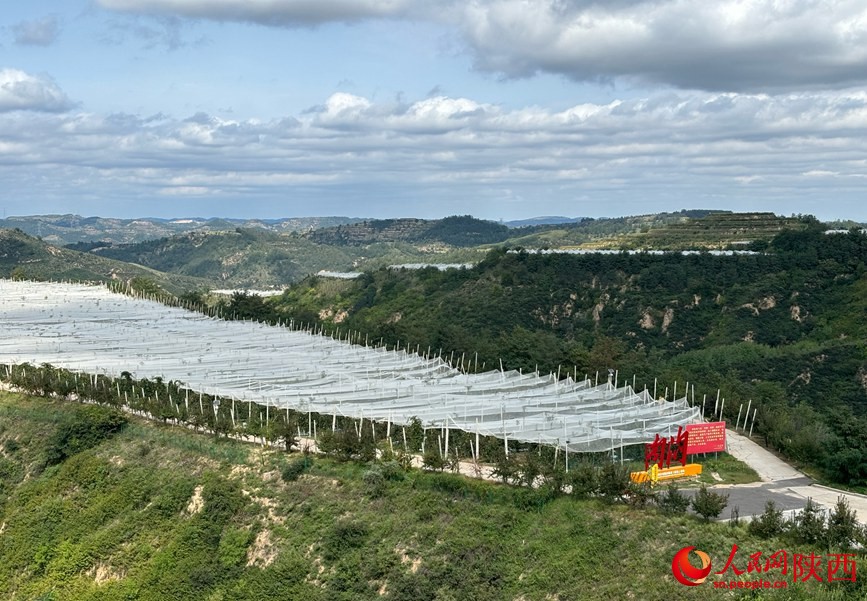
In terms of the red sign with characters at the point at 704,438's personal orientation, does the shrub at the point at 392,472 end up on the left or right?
on its right

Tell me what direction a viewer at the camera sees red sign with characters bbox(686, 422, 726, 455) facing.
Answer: facing the viewer

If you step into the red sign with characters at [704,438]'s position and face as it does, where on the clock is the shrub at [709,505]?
The shrub is roughly at 12 o'clock from the red sign with characters.

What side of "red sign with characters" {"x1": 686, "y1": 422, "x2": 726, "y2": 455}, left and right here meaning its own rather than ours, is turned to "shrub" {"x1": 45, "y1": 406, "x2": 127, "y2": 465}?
right

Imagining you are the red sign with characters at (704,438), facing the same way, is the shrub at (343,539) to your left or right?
on your right

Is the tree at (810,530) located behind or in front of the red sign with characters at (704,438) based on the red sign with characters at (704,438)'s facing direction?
in front

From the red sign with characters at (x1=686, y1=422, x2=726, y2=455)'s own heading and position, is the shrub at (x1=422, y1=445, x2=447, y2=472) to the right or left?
on its right

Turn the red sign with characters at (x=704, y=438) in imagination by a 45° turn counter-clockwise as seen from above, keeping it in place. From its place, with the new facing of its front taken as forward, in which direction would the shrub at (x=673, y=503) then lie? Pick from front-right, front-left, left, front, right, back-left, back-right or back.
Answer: front-right
